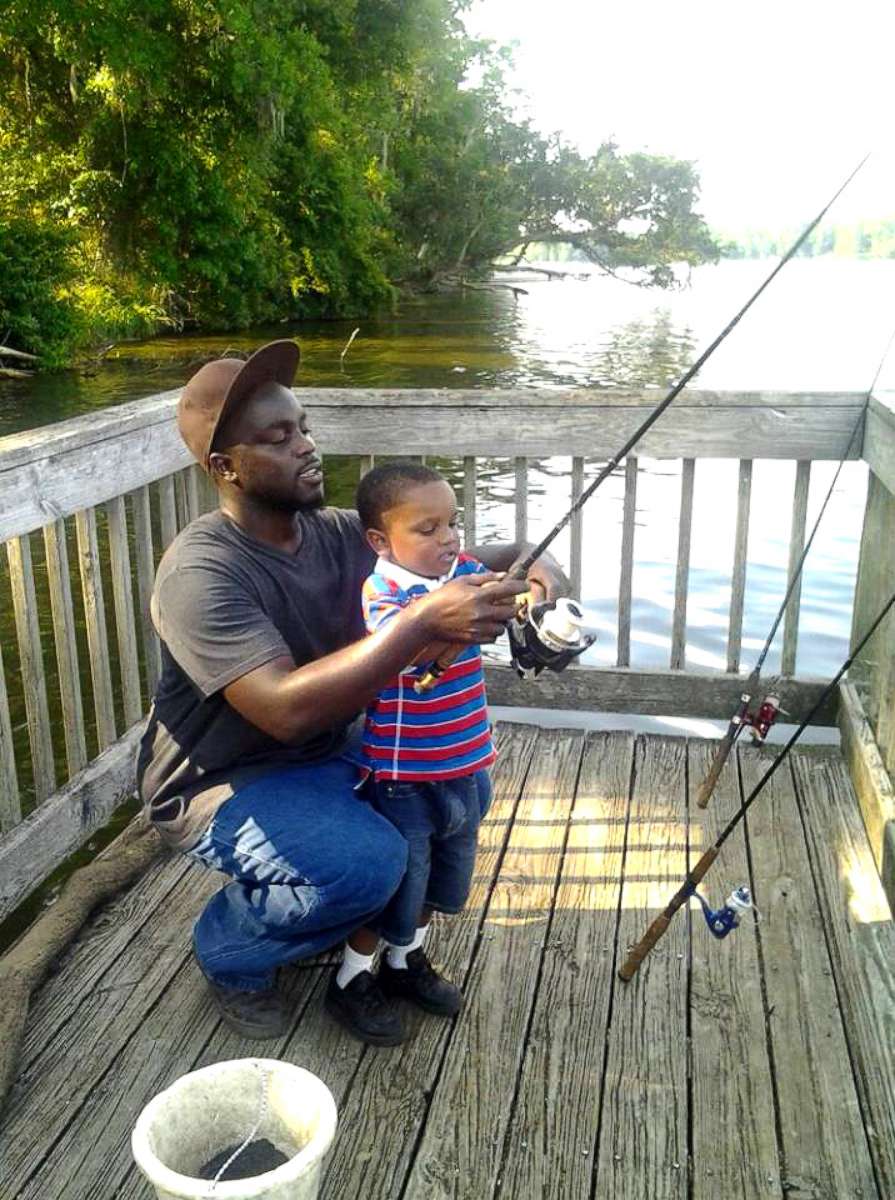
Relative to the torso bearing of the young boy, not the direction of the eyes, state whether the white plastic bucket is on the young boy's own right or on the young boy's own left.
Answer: on the young boy's own right

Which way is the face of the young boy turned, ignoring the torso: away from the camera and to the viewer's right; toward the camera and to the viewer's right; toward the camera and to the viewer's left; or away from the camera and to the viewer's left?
toward the camera and to the viewer's right

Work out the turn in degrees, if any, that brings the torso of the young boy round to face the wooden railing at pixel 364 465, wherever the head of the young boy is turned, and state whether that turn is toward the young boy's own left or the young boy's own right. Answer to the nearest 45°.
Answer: approximately 135° to the young boy's own left

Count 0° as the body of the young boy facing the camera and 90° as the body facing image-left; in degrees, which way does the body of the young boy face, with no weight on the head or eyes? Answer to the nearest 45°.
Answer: approximately 315°
